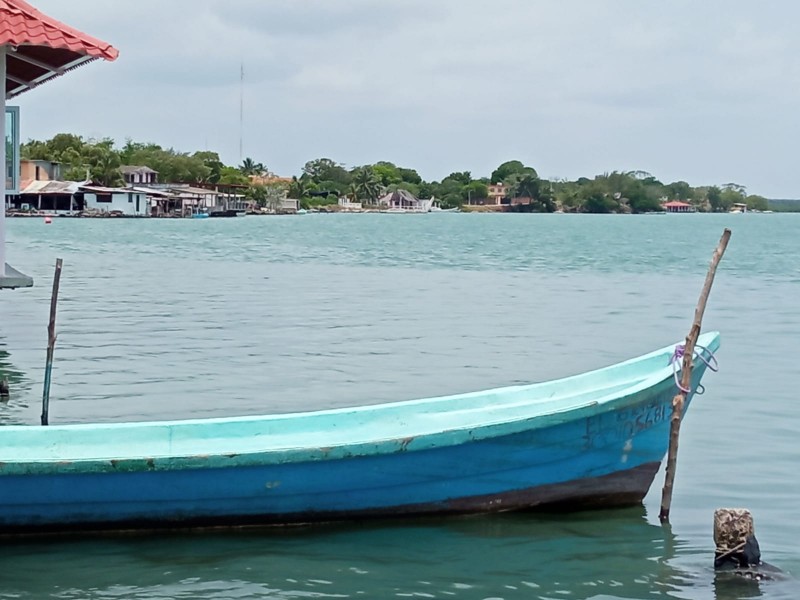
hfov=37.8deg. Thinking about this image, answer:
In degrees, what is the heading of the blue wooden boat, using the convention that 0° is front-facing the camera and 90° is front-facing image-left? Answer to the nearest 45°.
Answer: approximately 270°

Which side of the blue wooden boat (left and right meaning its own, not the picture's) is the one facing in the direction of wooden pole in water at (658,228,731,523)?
front
